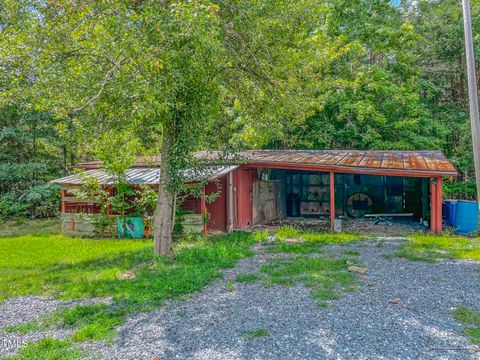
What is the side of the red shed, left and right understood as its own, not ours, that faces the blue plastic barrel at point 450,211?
left

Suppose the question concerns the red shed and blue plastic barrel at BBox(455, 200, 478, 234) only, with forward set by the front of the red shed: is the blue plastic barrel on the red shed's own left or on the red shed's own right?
on the red shed's own left

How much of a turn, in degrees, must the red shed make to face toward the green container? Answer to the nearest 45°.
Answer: approximately 90° to its right

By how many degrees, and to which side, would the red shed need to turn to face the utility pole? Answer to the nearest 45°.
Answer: approximately 45° to its left

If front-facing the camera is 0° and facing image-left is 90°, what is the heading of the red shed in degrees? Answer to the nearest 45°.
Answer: approximately 0°

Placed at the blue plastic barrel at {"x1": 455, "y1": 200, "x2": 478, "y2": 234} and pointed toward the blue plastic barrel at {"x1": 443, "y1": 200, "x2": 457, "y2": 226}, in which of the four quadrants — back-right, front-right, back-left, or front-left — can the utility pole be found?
back-left

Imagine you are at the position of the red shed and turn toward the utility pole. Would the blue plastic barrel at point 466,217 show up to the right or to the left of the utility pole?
left

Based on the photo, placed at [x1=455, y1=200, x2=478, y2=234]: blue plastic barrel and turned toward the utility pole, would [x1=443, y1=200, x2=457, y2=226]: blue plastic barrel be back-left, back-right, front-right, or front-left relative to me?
back-right
